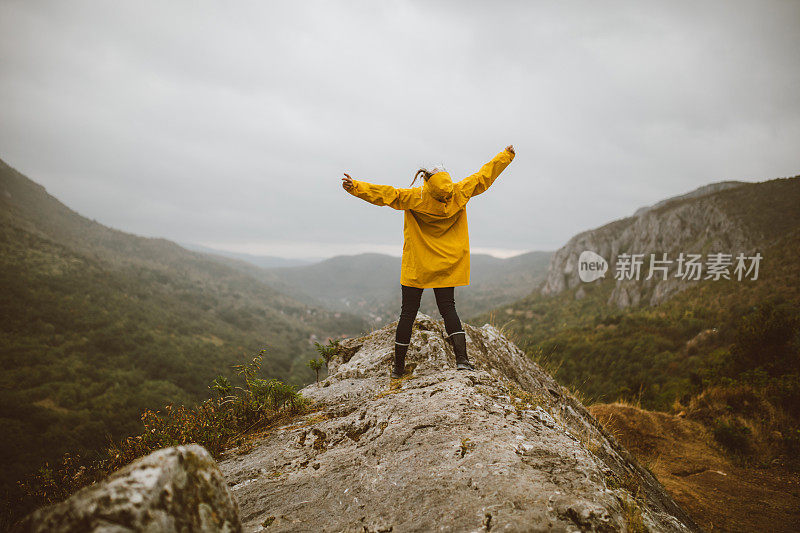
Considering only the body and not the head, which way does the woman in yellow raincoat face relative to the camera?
away from the camera

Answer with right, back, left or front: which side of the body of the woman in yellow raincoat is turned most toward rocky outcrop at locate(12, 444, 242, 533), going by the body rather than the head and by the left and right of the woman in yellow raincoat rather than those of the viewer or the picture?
back
